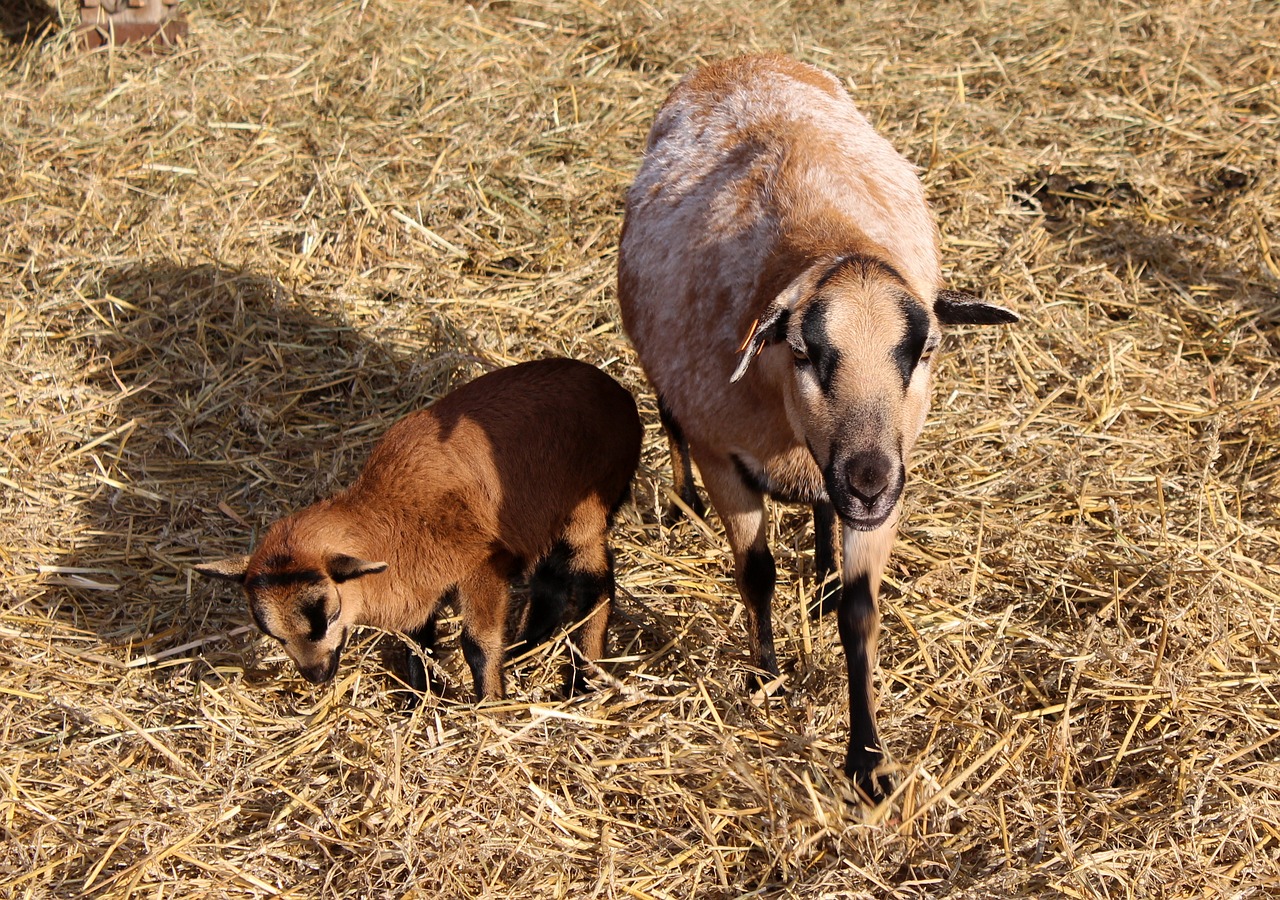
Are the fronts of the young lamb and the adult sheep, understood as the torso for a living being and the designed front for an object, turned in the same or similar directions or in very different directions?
same or similar directions

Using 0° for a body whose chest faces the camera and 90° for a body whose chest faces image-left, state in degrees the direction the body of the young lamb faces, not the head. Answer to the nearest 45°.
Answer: approximately 45°

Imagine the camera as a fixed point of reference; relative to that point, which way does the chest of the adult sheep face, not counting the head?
toward the camera

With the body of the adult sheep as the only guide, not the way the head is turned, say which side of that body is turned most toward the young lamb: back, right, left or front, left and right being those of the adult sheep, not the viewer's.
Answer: right

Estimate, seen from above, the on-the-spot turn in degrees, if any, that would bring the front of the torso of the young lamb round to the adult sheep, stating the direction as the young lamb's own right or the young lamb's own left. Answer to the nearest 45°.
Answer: approximately 135° to the young lamb's own left

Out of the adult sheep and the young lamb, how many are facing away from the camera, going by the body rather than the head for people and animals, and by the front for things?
0
